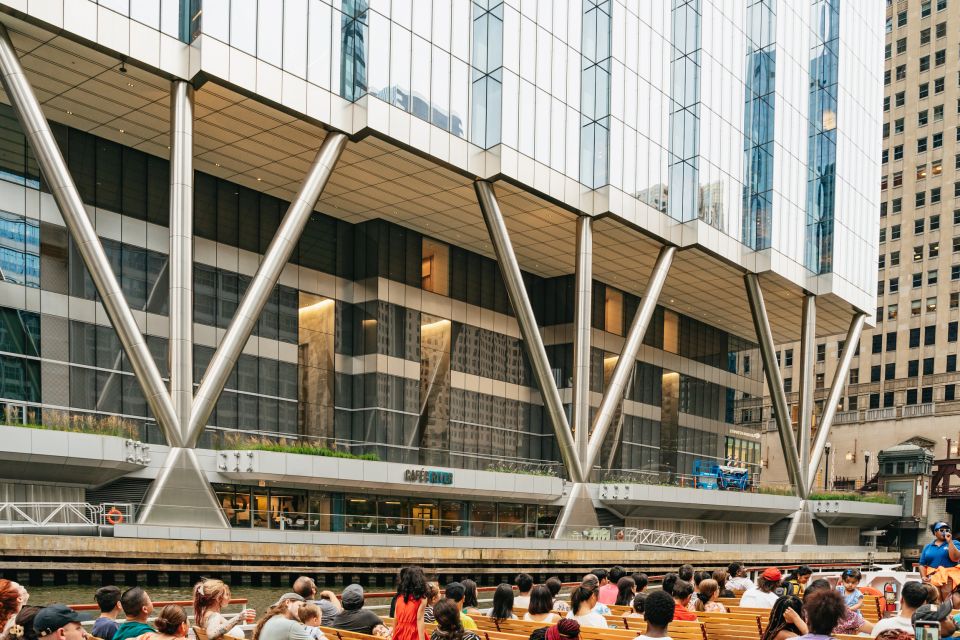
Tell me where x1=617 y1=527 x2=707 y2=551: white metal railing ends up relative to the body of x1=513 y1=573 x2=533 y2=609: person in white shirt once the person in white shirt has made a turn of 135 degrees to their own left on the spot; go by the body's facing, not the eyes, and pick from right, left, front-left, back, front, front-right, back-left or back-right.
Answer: back-right

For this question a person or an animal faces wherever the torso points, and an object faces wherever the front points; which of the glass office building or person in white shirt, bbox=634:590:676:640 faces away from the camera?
the person in white shirt

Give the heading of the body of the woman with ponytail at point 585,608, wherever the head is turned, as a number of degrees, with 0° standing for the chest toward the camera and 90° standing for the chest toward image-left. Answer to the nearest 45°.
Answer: approximately 225°

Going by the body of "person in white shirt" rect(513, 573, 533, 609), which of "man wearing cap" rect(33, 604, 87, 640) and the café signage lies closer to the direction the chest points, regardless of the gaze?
the café signage

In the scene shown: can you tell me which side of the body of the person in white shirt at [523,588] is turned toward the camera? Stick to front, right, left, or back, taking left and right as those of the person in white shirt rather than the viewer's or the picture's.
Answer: back

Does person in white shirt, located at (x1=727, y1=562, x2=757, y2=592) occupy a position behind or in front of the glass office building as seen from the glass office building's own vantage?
in front

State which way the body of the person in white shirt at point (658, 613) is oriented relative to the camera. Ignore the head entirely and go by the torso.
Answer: away from the camera

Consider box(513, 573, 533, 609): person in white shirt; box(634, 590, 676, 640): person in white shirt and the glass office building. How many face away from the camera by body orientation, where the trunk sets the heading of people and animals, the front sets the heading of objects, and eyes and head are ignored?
2

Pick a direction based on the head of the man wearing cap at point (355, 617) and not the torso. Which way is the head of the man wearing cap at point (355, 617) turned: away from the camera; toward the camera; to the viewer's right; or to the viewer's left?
away from the camera

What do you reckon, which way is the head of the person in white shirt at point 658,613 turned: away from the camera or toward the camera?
away from the camera

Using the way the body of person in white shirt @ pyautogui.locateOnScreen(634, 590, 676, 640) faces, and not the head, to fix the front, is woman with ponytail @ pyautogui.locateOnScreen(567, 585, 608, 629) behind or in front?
in front

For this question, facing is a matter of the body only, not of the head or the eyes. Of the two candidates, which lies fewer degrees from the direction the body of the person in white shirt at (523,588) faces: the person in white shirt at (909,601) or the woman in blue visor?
the woman in blue visor

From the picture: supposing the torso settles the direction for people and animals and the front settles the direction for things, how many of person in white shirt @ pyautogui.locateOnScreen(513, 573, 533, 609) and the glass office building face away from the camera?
1

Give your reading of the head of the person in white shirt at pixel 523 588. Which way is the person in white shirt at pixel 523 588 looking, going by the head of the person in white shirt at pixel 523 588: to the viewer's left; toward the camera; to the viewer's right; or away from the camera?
away from the camera

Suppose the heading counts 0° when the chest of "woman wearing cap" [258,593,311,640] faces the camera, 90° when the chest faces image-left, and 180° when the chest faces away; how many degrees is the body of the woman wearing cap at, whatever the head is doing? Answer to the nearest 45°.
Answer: approximately 225°
